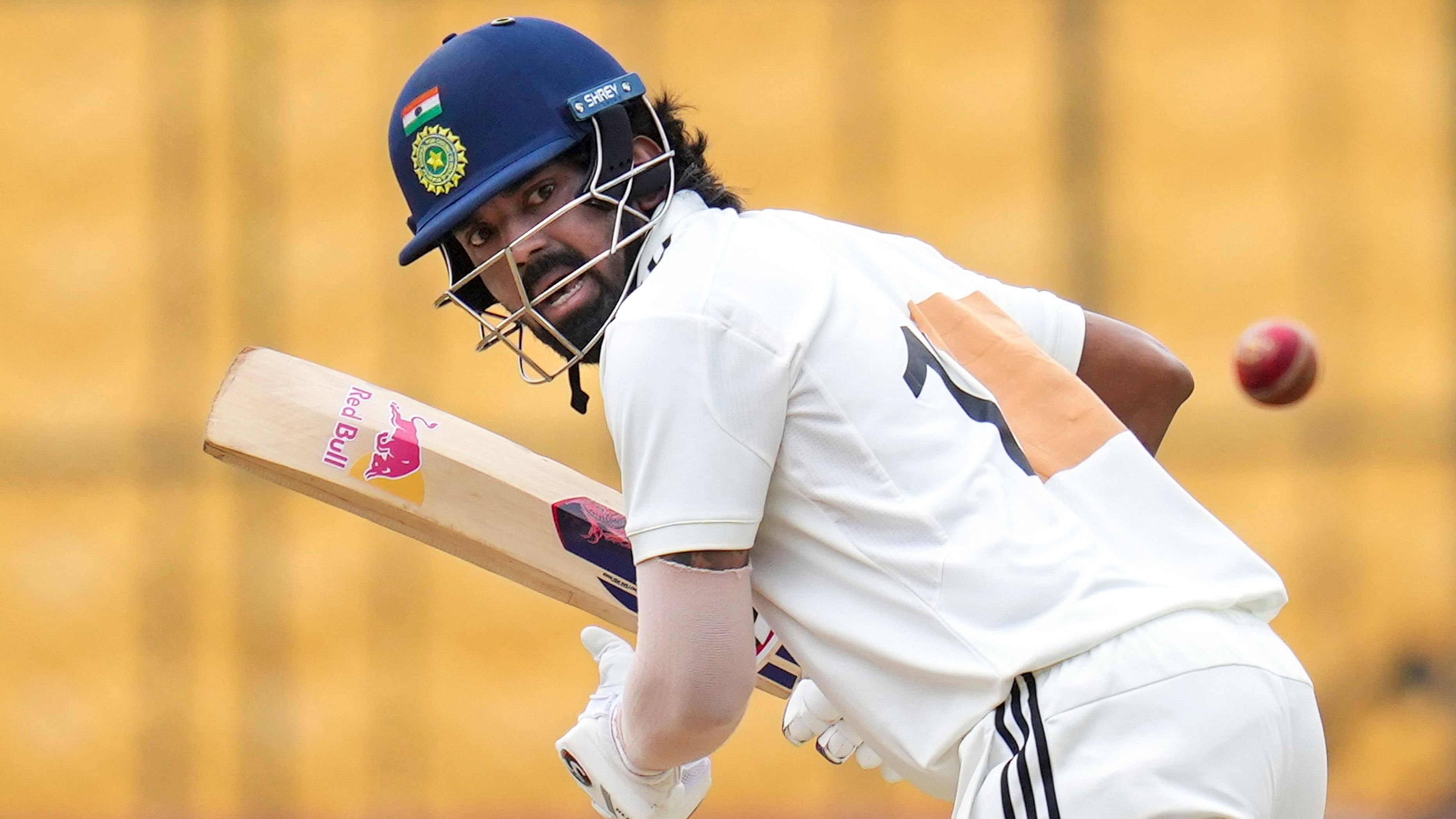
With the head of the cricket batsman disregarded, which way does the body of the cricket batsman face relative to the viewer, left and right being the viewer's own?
facing away from the viewer and to the left of the viewer
